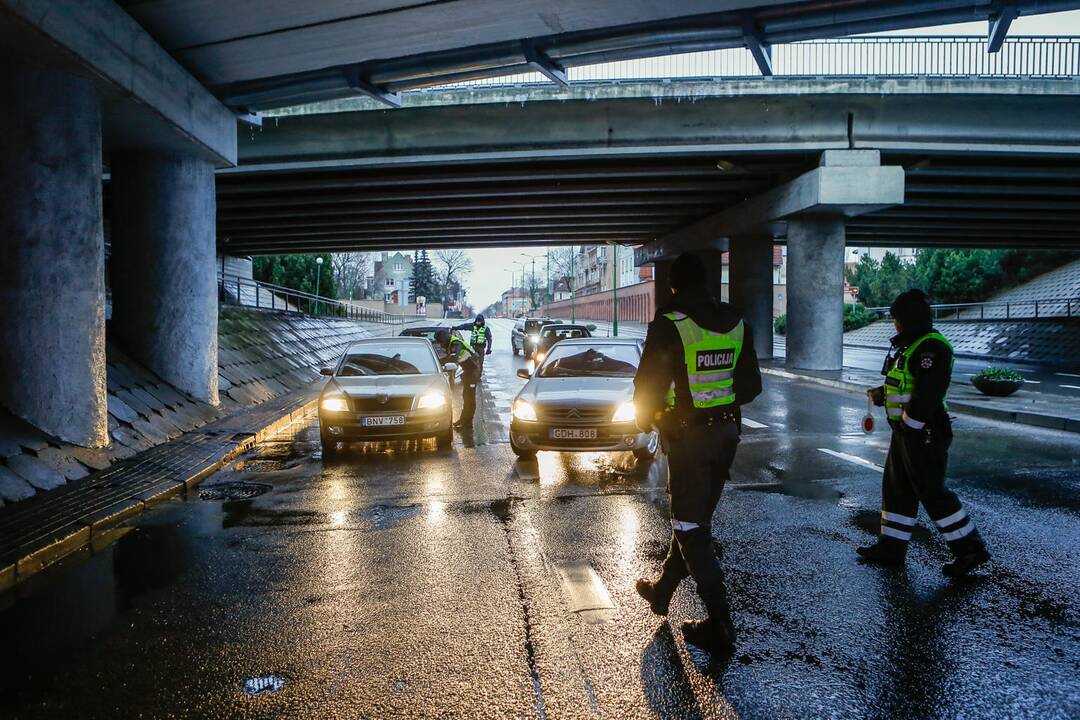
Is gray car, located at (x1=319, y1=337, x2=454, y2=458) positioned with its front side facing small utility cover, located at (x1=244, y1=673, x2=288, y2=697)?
yes

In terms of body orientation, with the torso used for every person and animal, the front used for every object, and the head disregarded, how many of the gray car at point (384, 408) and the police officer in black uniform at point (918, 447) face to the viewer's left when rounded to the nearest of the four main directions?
1

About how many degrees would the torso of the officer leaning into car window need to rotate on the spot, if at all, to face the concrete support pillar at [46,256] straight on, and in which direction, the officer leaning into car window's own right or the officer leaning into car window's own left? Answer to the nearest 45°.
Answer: approximately 45° to the officer leaning into car window's own left

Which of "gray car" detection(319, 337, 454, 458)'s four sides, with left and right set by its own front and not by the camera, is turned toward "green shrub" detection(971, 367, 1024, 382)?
left

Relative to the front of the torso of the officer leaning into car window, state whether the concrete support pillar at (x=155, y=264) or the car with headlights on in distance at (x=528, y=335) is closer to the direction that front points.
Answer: the concrete support pillar

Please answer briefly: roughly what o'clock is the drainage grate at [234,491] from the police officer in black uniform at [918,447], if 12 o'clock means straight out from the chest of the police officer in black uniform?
The drainage grate is roughly at 12 o'clock from the police officer in black uniform.

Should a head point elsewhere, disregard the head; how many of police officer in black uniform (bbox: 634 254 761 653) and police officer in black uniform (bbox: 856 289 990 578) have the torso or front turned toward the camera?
0

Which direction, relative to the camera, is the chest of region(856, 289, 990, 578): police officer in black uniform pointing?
to the viewer's left

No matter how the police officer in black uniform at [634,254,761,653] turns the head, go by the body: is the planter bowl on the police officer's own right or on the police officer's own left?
on the police officer's own right

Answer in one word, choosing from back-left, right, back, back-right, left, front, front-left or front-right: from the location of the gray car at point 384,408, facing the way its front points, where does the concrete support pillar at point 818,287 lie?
back-left

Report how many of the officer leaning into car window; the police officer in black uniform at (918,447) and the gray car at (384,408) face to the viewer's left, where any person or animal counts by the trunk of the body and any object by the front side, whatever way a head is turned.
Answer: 2

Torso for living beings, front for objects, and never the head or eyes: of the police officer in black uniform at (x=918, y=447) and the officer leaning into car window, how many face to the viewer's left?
2

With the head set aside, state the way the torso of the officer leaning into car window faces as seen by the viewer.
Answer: to the viewer's left
